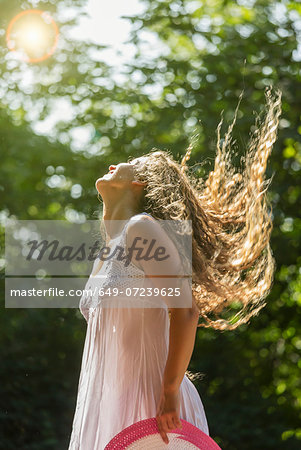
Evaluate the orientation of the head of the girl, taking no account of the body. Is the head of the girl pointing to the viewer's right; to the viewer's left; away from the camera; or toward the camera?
to the viewer's left

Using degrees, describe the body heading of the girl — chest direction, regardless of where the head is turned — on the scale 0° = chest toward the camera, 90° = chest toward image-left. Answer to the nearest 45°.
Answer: approximately 90°
